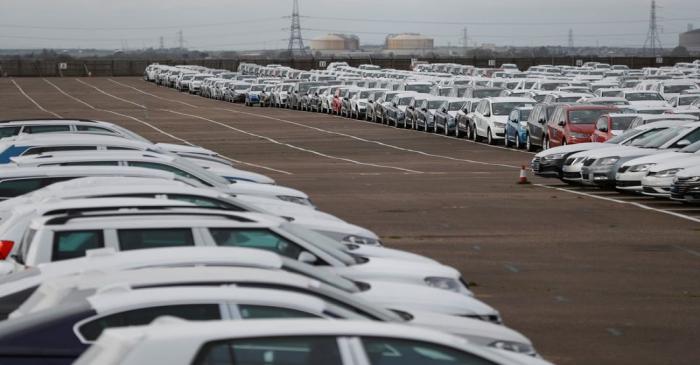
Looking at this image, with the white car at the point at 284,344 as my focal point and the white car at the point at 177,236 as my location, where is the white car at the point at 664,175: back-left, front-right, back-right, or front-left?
back-left

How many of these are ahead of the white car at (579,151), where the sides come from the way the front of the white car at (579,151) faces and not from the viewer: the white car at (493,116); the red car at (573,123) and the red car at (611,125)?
0

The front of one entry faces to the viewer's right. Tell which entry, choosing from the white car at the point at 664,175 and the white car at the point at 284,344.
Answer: the white car at the point at 284,344

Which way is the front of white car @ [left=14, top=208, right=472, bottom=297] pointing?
to the viewer's right

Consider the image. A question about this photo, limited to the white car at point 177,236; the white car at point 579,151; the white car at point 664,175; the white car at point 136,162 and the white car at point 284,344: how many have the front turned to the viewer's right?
3

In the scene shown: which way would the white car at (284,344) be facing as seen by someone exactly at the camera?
facing to the right of the viewer

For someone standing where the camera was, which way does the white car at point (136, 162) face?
facing to the right of the viewer

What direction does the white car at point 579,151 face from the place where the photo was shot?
facing the viewer and to the left of the viewer

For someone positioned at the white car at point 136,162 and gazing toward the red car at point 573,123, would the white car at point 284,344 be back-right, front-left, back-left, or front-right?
back-right

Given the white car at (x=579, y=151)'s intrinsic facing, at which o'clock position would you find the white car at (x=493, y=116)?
the white car at (x=493, y=116) is roughly at 4 o'clock from the white car at (x=579, y=151).

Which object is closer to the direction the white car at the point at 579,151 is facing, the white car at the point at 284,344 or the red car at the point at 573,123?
the white car

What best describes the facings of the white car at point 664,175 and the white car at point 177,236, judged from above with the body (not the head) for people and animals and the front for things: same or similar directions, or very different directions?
very different directions

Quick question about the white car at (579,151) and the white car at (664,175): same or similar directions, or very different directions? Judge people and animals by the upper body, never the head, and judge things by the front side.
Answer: same or similar directions

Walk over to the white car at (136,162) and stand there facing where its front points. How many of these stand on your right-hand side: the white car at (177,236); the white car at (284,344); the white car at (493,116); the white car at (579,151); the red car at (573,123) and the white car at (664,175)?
2

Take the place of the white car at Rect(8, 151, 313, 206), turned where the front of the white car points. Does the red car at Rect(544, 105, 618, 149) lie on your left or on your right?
on your left

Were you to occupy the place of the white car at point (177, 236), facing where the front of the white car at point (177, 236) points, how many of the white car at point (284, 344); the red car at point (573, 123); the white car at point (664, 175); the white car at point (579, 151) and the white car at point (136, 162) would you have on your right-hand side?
1

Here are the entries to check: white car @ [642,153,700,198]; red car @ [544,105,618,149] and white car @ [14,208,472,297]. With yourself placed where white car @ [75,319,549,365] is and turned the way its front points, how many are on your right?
0

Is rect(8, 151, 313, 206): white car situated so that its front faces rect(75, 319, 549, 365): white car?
no

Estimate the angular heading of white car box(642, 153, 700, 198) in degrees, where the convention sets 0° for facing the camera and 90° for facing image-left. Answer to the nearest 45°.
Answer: approximately 45°

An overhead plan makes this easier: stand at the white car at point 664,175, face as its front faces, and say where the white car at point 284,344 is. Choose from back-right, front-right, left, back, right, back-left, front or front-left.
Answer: front-left
